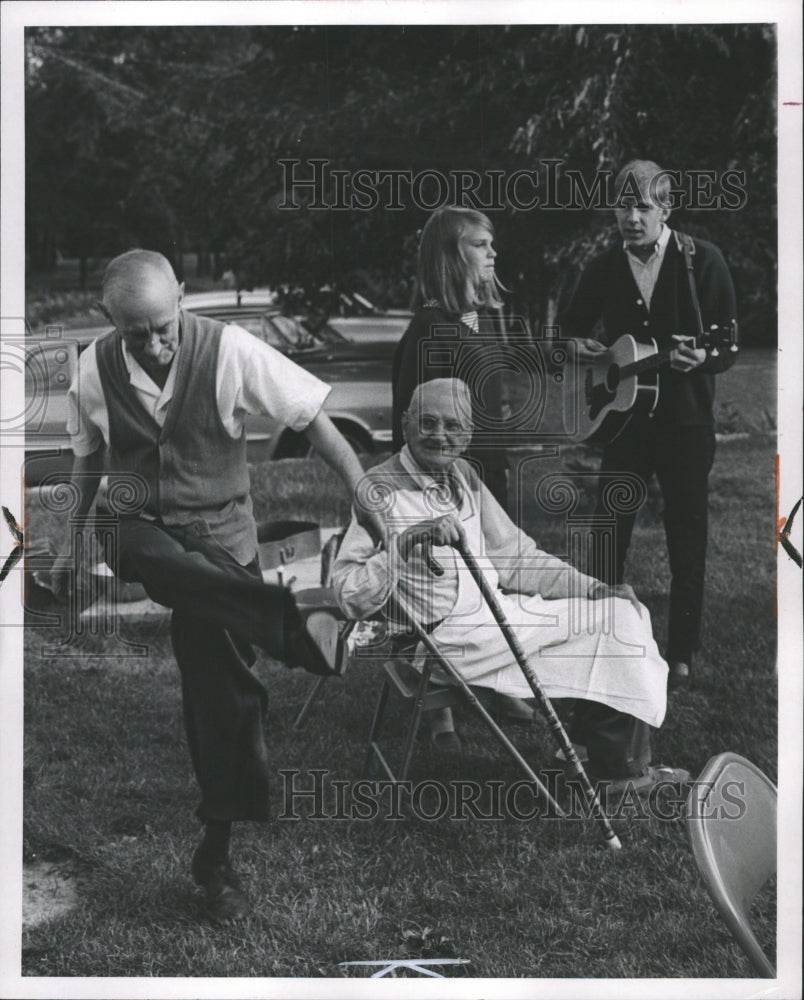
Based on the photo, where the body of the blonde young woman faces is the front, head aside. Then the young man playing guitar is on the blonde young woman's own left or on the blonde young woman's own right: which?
on the blonde young woman's own left

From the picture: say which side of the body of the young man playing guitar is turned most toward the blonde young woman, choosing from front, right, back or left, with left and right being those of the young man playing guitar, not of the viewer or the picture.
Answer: right

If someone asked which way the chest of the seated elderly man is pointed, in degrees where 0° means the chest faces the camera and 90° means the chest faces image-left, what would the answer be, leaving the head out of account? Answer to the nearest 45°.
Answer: approximately 315°

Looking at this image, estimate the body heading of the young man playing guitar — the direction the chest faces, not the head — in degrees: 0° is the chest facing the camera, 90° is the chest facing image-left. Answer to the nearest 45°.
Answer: approximately 0°
